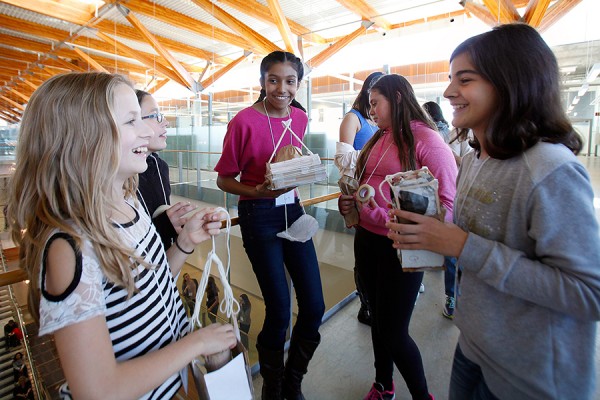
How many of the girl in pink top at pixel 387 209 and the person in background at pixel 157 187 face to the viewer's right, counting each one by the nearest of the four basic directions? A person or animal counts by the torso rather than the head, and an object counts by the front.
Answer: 1

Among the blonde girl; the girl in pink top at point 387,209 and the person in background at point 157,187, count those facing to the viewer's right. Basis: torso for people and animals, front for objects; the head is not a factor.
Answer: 2

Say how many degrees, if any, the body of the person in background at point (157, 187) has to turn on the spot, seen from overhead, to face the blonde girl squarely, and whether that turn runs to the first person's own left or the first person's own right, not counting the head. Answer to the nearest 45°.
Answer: approximately 90° to the first person's own right

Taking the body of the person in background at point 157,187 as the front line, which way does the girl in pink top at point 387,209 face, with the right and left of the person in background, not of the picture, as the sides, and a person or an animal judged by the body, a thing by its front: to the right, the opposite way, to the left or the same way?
the opposite way

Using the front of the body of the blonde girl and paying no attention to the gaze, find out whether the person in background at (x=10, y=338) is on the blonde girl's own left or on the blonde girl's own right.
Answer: on the blonde girl's own left

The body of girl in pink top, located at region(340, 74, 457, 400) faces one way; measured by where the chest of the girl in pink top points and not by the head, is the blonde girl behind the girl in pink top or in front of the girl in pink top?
in front

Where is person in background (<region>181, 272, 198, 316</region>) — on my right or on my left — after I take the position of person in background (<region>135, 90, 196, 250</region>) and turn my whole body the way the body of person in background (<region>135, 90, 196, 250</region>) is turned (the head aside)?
on my left

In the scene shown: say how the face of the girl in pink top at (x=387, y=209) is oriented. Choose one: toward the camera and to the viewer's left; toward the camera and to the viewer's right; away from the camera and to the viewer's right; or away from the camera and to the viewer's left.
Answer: toward the camera and to the viewer's left

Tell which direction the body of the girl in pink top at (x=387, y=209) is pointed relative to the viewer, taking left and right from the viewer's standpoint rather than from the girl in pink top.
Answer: facing the viewer and to the left of the viewer

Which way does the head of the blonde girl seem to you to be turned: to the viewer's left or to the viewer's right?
to the viewer's right

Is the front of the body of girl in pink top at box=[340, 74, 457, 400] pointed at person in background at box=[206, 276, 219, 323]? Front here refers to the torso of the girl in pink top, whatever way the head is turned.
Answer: no

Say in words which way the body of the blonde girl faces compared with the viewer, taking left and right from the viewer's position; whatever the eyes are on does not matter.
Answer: facing to the right of the viewer

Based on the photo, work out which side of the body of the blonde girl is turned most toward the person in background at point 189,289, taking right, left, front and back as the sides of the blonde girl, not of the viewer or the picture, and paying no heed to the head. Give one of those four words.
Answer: left

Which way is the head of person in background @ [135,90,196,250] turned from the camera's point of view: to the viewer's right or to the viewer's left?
to the viewer's right
